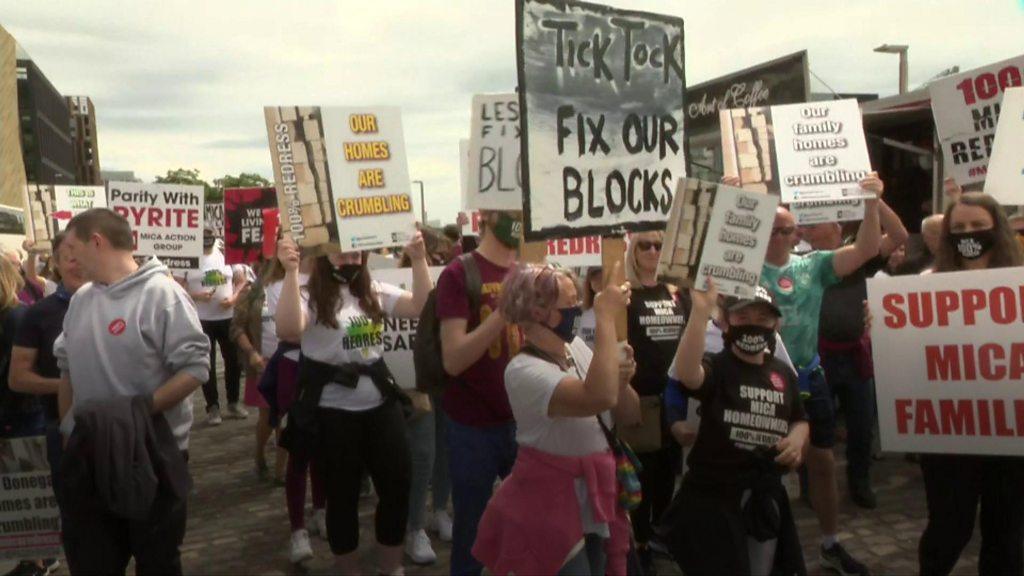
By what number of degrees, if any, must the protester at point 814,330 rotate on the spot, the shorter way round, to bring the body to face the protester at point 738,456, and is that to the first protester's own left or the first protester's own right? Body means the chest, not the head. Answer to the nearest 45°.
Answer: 0° — they already face them

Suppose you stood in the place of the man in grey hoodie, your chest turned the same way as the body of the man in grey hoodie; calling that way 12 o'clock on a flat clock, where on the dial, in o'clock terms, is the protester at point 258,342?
The protester is roughly at 5 o'clock from the man in grey hoodie.

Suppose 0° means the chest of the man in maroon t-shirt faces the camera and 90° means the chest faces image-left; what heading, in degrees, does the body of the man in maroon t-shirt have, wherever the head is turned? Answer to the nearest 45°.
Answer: approximately 315°

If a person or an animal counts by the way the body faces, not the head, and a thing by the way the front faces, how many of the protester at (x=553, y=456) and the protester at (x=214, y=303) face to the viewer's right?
1

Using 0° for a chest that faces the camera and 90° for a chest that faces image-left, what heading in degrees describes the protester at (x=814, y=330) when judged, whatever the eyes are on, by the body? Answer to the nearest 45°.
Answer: approximately 0°

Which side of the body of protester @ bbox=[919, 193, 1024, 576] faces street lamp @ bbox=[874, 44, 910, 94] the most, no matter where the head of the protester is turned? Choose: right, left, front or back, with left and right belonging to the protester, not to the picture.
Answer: back

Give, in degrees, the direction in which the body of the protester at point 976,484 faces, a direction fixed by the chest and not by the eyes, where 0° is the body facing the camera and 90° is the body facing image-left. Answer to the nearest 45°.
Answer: approximately 0°
